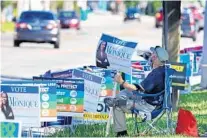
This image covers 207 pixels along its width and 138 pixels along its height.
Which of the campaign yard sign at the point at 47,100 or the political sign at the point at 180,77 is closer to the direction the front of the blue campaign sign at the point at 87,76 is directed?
the campaign yard sign

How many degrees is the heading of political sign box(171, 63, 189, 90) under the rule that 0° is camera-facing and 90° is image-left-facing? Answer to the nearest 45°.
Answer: approximately 0°

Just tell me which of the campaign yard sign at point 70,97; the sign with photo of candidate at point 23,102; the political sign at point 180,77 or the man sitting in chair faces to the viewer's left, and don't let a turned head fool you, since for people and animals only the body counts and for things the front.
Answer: the man sitting in chair

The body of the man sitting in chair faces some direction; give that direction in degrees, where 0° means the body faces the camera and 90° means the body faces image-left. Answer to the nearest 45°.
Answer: approximately 90°
